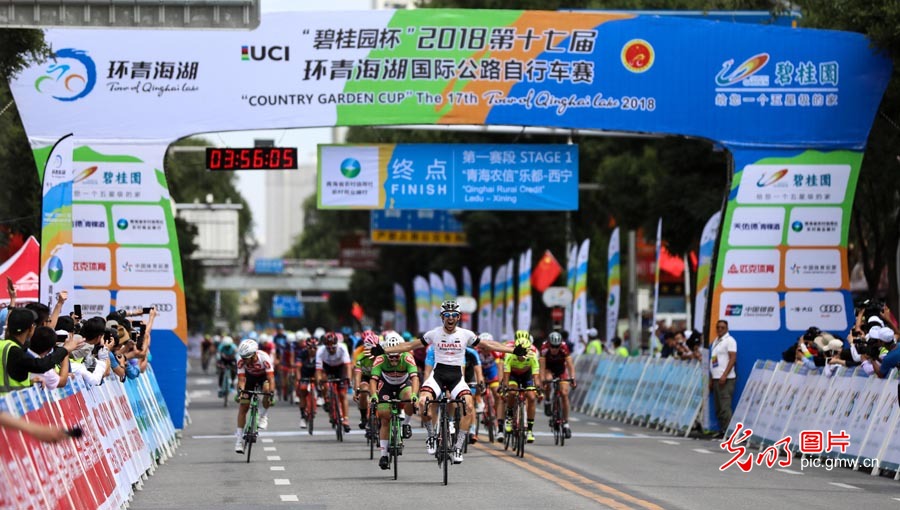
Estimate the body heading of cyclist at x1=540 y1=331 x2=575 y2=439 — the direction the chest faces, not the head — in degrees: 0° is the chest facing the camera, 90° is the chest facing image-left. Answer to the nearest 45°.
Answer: approximately 0°

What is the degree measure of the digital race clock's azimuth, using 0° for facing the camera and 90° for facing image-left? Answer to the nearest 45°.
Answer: approximately 0°

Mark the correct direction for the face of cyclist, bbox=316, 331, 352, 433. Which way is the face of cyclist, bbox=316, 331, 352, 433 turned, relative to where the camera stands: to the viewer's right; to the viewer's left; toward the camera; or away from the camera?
toward the camera

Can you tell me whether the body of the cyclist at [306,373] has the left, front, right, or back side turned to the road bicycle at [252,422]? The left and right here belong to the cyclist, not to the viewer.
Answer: front

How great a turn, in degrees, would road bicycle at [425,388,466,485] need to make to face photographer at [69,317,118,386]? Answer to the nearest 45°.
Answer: approximately 45° to its right

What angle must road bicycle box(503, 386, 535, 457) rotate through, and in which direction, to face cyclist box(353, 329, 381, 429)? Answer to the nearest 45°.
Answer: approximately 135° to its right

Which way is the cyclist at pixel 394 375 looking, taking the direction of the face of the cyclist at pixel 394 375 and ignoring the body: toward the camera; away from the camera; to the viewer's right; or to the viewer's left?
toward the camera

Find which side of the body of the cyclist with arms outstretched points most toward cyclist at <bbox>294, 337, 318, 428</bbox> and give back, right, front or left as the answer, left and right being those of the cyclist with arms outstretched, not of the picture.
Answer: back

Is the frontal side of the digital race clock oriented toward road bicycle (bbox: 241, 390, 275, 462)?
yes

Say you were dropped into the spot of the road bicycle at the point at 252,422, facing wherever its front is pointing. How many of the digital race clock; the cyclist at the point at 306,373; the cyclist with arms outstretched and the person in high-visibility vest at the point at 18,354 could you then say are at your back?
2

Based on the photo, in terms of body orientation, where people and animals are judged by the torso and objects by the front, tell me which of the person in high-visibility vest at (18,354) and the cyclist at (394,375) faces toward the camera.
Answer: the cyclist

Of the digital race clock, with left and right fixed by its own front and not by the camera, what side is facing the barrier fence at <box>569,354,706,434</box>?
left

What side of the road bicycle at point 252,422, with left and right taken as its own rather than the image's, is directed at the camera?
front

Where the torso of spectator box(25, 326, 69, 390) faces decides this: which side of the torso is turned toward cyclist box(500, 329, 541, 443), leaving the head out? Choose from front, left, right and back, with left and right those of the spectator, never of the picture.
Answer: front

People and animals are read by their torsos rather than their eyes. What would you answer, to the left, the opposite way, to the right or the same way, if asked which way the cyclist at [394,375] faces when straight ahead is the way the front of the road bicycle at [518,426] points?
the same way

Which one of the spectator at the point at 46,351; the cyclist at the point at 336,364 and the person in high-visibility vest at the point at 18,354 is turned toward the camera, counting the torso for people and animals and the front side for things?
the cyclist

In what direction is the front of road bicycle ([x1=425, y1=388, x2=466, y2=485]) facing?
toward the camera

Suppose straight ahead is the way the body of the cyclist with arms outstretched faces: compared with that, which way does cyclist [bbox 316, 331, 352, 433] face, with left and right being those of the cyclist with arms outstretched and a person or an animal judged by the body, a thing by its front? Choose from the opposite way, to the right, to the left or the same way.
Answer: the same way

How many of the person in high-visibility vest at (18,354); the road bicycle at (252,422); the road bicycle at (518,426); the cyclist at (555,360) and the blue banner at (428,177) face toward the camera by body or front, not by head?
4
